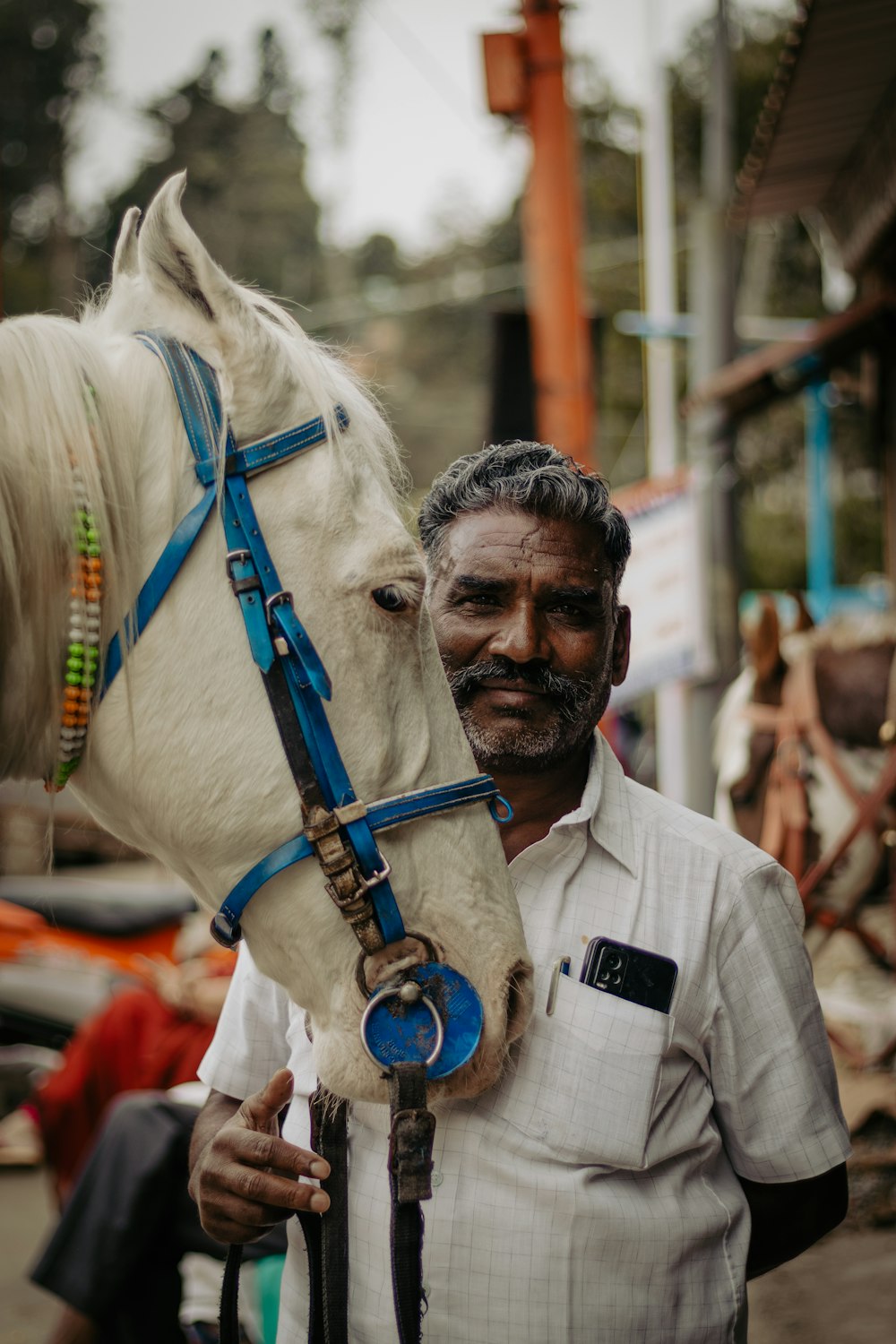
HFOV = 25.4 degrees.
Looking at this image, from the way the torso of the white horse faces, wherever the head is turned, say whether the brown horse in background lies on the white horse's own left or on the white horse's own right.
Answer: on the white horse's own left

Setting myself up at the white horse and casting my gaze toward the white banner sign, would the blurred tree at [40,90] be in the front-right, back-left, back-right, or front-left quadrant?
front-left

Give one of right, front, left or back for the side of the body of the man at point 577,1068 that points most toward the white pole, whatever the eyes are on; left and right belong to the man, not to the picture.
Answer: back

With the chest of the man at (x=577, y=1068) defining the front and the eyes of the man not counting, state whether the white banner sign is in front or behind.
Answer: behind

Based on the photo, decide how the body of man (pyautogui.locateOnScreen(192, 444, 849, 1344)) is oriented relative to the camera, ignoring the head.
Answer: toward the camera

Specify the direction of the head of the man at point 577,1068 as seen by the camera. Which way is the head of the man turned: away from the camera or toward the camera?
toward the camera

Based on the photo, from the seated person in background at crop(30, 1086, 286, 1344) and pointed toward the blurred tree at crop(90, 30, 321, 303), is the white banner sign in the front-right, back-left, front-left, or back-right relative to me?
front-right

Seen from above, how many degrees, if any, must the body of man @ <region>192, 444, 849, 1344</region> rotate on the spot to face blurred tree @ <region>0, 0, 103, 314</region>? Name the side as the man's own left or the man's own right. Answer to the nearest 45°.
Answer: approximately 180°

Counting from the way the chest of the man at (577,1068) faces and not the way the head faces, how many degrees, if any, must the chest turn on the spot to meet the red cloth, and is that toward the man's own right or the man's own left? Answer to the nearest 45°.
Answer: approximately 135° to the man's own right

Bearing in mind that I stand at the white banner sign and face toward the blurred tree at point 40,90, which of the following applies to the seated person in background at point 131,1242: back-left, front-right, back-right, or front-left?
back-left
